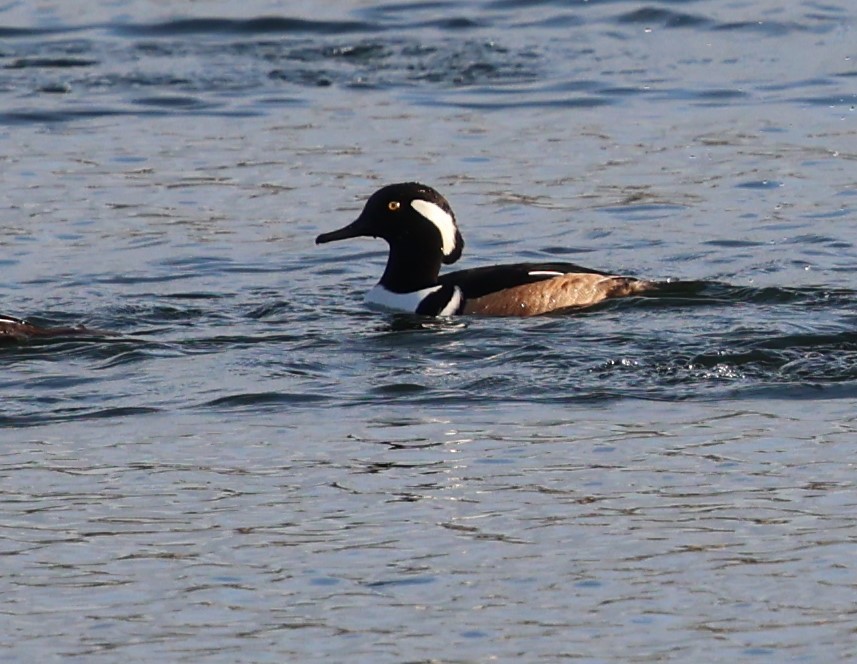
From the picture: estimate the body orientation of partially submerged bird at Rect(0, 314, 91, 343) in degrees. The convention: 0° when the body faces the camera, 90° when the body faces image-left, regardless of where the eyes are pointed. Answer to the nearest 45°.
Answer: approximately 90°

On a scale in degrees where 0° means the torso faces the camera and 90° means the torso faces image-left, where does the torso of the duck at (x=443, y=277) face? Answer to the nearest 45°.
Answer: approximately 90°
